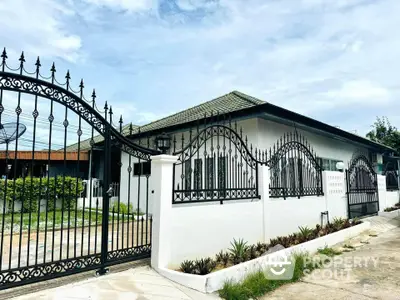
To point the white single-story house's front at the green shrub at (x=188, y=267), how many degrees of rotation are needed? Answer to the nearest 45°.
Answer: approximately 45° to its left

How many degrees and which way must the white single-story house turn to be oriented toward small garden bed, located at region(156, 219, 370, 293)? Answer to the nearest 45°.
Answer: approximately 45° to its left

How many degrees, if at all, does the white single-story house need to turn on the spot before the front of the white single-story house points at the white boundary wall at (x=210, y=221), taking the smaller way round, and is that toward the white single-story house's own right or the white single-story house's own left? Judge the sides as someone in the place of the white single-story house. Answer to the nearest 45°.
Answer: approximately 45° to the white single-story house's own left

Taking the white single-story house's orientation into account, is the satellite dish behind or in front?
behind

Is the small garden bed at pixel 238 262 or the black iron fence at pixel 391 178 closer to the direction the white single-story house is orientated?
the small garden bed
